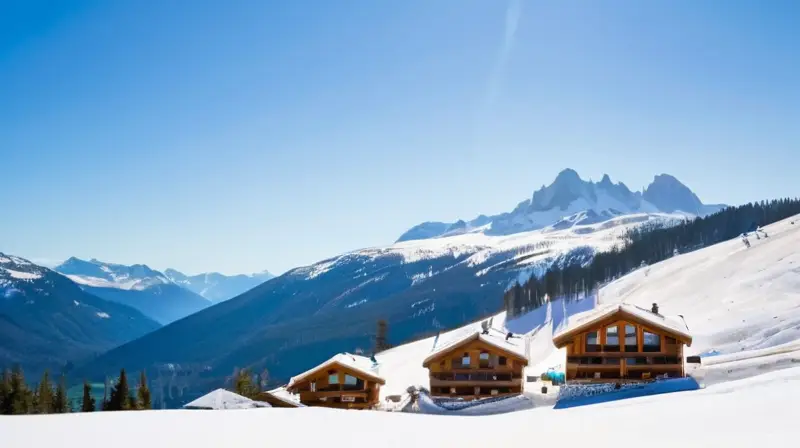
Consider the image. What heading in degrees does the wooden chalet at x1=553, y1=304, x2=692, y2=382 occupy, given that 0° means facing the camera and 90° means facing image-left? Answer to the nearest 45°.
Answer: approximately 0°

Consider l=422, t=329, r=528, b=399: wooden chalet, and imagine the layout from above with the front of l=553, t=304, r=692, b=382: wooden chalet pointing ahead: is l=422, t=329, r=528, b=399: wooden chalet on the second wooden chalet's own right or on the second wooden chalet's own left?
on the second wooden chalet's own right

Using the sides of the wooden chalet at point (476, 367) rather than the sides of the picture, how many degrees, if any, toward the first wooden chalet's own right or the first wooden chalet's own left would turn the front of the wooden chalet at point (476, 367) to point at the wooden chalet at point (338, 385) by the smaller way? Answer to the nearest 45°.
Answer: approximately 90° to the first wooden chalet's own right

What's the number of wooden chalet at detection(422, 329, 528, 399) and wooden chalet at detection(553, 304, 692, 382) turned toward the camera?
2

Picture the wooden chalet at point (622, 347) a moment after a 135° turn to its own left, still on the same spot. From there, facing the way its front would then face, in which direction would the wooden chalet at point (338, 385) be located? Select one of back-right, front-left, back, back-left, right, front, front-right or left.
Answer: back-left

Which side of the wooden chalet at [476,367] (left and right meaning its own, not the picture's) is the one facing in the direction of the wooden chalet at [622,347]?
left

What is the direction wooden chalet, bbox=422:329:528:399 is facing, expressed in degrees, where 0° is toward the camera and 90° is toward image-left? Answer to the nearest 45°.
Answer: approximately 0°
